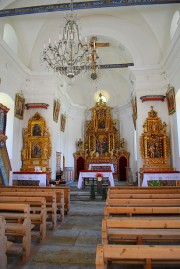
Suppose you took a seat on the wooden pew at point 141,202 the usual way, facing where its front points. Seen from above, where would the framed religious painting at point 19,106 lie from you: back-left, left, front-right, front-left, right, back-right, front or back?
front-left

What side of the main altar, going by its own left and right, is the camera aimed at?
front

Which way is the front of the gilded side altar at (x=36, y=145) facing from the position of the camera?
facing the viewer

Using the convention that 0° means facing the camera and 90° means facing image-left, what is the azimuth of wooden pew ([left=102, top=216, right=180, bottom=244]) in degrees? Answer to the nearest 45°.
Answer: approximately 180°

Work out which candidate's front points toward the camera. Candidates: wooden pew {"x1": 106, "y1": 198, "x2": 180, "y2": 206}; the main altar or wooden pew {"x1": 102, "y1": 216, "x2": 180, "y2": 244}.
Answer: the main altar

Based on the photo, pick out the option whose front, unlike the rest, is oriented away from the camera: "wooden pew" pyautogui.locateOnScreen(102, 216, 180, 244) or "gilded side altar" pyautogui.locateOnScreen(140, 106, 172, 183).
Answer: the wooden pew

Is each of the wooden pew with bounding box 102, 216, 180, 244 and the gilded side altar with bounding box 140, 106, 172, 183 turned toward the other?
yes

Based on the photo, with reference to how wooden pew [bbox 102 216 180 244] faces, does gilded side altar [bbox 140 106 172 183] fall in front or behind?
in front

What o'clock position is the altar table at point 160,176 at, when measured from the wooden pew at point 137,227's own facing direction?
The altar table is roughly at 12 o'clock from the wooden pew.

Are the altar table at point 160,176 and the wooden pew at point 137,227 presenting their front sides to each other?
yes

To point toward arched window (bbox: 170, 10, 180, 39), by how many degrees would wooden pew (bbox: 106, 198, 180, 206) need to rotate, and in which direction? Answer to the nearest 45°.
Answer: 0° — it already faces it

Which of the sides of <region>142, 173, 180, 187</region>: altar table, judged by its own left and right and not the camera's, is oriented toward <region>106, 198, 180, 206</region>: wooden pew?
front

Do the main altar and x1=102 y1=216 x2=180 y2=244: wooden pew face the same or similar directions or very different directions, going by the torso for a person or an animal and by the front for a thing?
very different directions

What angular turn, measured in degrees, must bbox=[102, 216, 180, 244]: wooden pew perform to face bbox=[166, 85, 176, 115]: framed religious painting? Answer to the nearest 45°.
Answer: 0° — it already faces it

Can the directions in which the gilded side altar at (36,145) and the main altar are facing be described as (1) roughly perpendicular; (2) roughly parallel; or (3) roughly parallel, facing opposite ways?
roughly parallel

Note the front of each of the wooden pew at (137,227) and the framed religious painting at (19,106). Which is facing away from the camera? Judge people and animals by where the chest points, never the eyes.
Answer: the wooden pew
